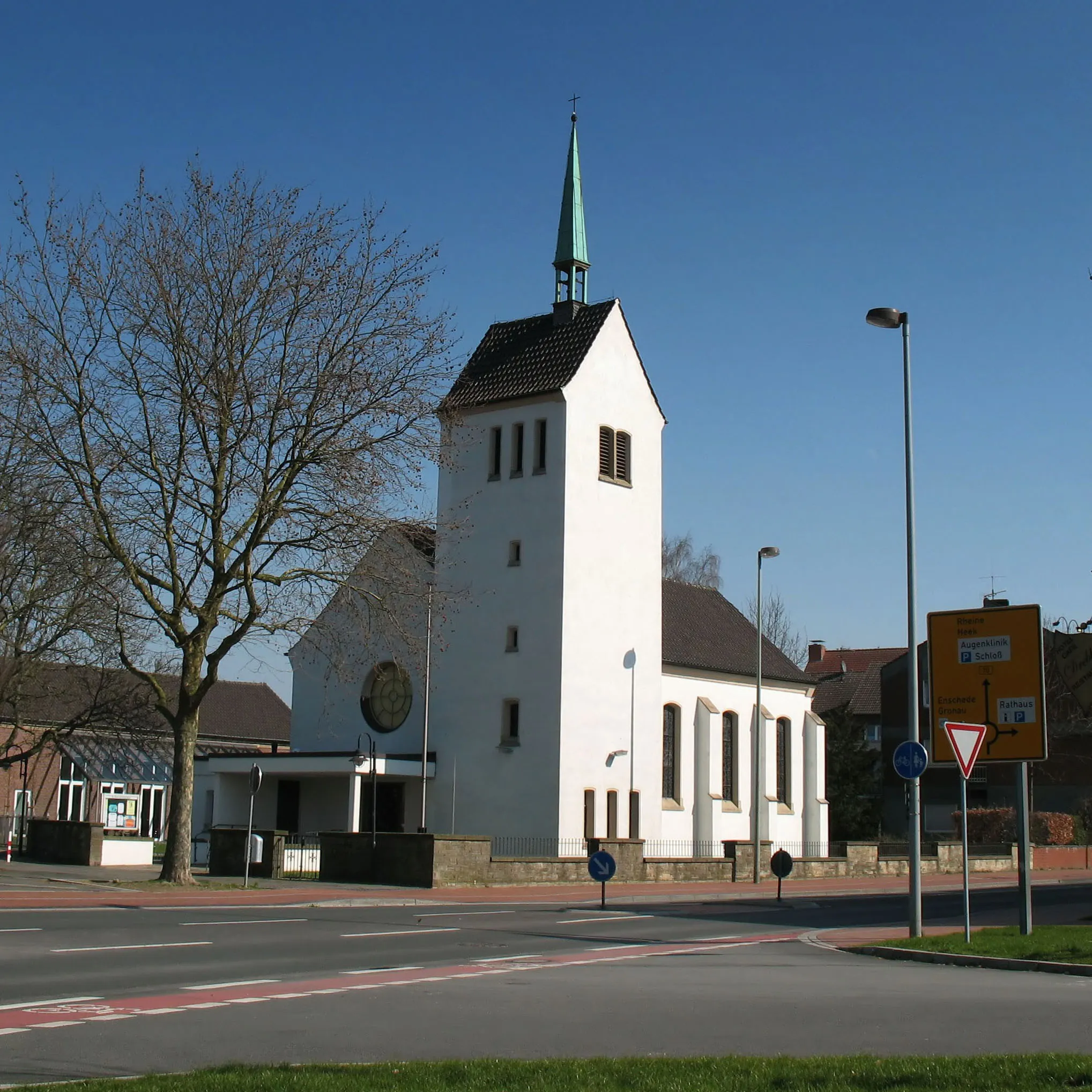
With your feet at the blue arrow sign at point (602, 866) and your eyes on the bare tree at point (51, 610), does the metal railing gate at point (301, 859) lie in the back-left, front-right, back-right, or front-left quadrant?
front-right

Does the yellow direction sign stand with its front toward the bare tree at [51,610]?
no

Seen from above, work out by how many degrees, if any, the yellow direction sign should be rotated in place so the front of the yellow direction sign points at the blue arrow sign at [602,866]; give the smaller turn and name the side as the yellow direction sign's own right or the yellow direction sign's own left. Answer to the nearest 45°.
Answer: approximately 135° to the yellow direction sign's own right

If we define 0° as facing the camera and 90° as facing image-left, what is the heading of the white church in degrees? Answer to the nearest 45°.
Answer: approximately 45°

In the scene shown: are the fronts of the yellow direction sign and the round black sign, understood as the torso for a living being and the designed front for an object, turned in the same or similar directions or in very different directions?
very different directions

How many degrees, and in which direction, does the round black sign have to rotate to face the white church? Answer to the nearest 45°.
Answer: approximately 45° to its left

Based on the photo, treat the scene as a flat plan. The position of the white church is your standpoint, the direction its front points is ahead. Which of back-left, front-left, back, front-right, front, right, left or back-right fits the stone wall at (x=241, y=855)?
front

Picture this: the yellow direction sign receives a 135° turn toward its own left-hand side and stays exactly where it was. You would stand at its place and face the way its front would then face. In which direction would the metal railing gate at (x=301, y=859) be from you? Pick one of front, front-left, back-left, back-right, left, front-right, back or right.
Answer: left

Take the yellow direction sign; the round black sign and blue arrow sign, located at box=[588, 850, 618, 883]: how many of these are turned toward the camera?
2

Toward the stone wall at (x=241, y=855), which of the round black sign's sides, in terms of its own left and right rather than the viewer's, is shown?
left

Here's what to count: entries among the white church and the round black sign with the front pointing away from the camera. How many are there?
1

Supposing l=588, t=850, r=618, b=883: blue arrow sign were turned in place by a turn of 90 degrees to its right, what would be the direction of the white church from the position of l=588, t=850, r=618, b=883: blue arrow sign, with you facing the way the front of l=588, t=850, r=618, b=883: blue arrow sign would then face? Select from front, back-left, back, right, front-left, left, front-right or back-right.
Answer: right

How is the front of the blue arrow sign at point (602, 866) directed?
toward the camera

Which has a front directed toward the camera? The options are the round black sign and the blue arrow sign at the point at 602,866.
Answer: the blue arrow sign

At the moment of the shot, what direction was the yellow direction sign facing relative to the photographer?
facing the viewer

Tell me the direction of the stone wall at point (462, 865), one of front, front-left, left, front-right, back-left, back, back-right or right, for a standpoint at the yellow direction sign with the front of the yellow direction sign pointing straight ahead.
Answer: back-right

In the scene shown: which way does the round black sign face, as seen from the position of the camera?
facing away from the viewer

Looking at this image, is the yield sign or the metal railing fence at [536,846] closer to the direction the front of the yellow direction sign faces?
the yield sign
